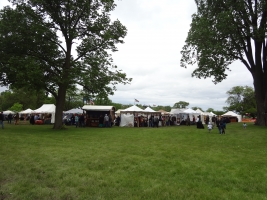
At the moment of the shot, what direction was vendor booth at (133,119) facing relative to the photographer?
facing the viewer and to the right of the viewer

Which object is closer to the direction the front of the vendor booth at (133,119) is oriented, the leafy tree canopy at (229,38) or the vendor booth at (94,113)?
the leafy tree canopy

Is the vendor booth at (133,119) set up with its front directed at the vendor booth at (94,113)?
no

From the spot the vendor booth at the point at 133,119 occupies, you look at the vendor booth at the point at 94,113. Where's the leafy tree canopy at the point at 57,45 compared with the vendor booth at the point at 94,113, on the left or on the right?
left

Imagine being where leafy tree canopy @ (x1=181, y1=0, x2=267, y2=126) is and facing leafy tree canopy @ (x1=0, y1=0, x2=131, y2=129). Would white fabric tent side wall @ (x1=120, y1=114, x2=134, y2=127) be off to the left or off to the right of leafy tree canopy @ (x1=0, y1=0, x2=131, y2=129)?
right

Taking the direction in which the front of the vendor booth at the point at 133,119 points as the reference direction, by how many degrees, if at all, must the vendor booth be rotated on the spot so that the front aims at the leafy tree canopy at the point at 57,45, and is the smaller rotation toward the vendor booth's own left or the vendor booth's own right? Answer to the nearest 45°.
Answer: approximately 90° to the vendor booth's own right

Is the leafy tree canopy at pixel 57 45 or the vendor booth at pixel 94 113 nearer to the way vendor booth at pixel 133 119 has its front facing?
the leafy tree canopy

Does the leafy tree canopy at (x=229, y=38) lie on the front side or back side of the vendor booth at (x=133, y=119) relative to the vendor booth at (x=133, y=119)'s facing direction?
on the front side
